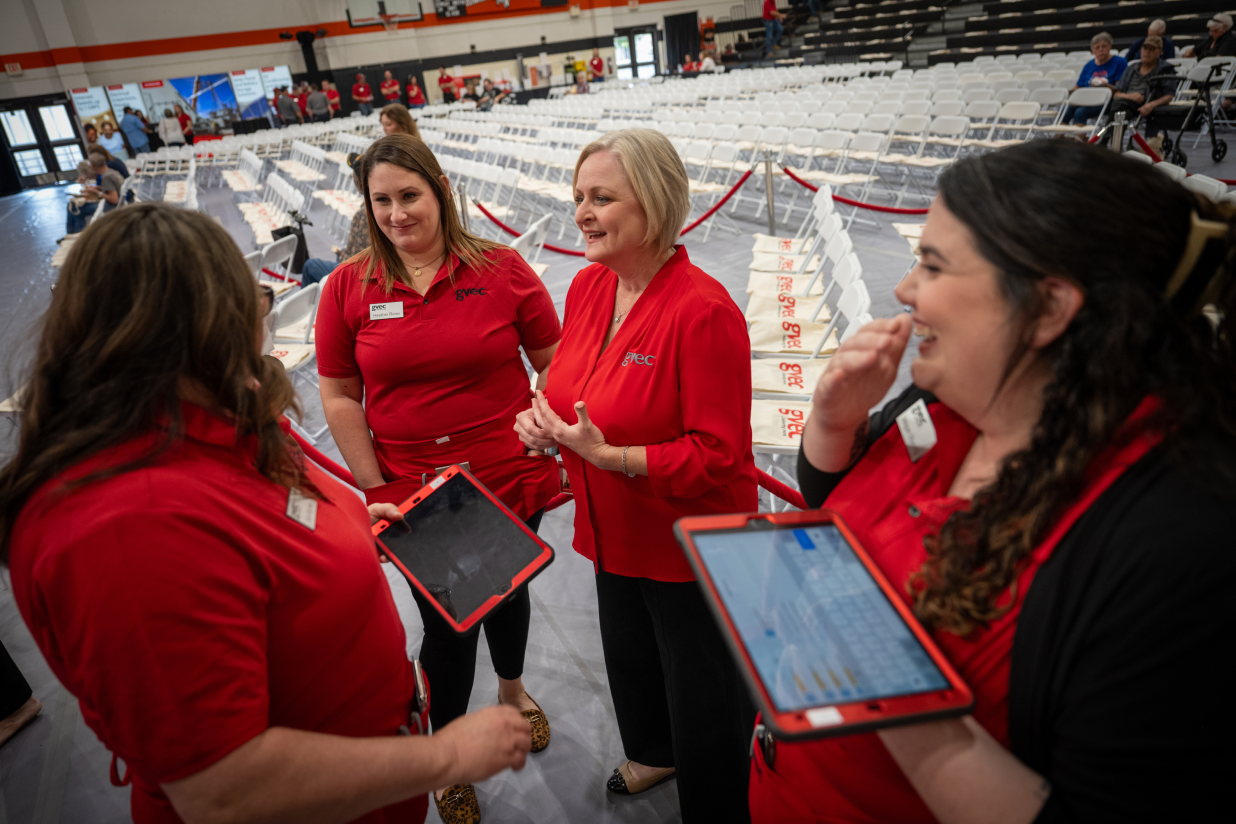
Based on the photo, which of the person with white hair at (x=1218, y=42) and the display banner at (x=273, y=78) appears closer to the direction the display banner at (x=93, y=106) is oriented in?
the person with white hair

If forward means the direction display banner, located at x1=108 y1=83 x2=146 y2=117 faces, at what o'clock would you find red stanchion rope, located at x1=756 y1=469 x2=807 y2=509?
The red stanchion rope is roughly at 12 o'clock from the display banner.

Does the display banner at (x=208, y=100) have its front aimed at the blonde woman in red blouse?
yes

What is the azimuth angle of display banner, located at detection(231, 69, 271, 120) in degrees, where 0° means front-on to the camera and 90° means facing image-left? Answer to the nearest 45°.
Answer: approximately 0°

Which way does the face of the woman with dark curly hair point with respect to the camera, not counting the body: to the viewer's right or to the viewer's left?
to the viewer's left

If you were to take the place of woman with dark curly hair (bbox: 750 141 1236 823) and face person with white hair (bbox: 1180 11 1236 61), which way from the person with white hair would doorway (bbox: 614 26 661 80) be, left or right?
left

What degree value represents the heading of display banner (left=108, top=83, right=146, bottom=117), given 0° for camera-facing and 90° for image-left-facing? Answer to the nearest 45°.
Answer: approximately 0°
